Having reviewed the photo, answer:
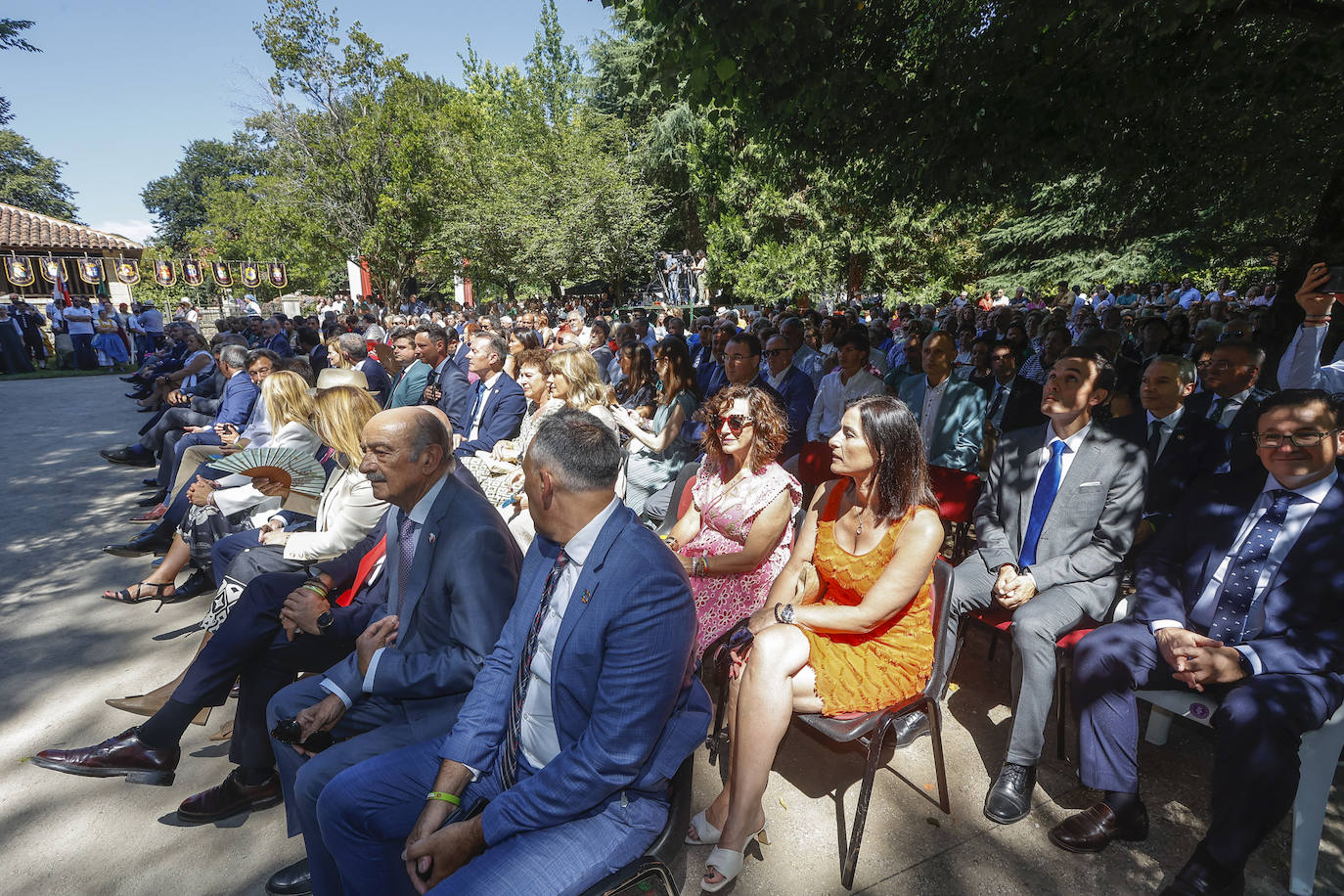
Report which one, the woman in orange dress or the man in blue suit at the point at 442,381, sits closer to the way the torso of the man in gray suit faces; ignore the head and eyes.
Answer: the woman in orange dress

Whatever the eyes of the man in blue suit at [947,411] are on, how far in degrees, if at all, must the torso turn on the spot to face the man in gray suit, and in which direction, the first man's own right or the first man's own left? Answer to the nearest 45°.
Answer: approximately 45° to the first man's own left

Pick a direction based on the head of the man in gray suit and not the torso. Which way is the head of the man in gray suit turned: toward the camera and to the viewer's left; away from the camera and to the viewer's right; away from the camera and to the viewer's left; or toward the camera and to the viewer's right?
toward the camera and to the viewer's left

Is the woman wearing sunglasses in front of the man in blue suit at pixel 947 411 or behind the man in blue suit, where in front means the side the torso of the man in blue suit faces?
in front

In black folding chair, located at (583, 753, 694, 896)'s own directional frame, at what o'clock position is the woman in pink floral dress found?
The woman in pink floral dress is roughly at 5 o'clock from the black folding chair.

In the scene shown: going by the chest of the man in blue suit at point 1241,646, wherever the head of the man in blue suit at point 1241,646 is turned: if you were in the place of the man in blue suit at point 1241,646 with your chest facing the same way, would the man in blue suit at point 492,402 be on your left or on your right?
on your right

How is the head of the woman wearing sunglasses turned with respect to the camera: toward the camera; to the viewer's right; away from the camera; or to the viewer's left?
to the viewer's left

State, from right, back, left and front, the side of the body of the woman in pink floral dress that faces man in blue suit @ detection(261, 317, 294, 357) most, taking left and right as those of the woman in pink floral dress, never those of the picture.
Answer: right

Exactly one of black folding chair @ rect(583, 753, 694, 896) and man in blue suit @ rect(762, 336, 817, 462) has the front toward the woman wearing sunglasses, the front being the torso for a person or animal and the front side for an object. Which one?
the man in blue suit

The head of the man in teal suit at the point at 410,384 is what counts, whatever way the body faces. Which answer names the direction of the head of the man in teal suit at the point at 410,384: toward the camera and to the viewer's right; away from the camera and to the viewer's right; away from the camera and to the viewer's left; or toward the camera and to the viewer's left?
toward the camera and to the viewer's left

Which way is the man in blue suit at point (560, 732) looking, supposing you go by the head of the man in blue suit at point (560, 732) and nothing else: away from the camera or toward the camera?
away from the camera

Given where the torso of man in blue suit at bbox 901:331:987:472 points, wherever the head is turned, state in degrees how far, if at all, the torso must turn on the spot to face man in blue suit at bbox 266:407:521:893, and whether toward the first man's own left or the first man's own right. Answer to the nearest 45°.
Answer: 0° — they already face them

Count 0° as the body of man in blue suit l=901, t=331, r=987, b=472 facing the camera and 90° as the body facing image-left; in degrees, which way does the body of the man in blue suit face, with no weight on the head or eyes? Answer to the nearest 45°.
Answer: approximately 45°
